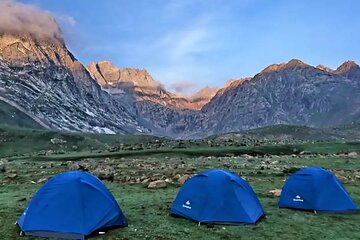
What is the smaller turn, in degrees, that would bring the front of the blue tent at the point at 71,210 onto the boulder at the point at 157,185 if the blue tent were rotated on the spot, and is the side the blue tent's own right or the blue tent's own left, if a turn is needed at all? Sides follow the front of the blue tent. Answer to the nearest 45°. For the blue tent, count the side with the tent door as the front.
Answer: approximately 90° to the blue tent's own left

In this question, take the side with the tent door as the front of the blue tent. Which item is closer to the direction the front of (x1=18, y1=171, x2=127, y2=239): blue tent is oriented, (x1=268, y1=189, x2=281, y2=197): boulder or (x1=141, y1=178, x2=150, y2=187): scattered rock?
the boulder

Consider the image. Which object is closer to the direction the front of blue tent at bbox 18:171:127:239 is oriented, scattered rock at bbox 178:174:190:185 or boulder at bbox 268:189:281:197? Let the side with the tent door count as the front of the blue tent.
the boulder

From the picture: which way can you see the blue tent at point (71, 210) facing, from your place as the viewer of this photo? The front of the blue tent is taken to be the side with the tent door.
facing the viewer and to the right of the viewer

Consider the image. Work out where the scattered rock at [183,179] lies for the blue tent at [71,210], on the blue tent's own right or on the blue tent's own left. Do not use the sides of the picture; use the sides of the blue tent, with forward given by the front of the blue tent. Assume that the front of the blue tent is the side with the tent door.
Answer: on the blue tent's own left

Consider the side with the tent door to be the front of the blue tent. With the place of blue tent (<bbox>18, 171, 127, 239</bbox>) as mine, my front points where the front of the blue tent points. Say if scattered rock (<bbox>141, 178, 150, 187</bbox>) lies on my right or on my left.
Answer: on my left

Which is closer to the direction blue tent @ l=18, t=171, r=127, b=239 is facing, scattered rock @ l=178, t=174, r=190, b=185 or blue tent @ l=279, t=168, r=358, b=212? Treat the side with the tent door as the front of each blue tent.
the blue tent
